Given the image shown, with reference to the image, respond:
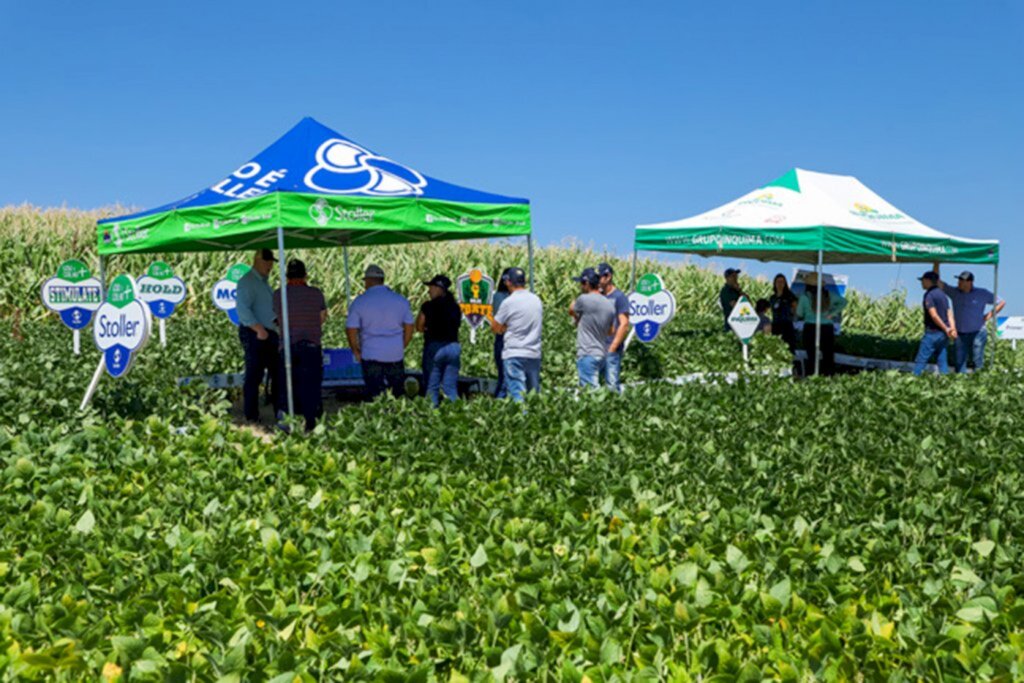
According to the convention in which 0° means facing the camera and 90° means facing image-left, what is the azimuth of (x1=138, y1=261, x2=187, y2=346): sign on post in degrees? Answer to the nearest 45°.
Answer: approximately 0°

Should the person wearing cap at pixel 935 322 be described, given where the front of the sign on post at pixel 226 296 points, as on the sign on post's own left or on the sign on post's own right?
on the sign on post's own left

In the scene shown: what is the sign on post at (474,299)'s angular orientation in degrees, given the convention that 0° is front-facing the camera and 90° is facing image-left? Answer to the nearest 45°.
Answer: approximately 0°

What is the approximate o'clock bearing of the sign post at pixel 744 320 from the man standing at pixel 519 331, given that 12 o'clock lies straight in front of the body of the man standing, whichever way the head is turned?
The sign post is roughly at 3 o'clock from the man standing.

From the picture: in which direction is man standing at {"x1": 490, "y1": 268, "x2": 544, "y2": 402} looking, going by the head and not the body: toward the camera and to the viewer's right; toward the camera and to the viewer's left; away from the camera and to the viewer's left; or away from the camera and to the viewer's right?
away from the camera and to the viewer's left

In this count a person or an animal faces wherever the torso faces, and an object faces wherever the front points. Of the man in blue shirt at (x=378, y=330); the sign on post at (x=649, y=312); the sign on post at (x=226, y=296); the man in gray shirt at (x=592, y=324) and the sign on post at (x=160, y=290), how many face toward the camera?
3

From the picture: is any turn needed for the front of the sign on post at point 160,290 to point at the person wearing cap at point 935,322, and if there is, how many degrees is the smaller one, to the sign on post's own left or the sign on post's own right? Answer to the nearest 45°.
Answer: approximately 45° to the sign on post's own left

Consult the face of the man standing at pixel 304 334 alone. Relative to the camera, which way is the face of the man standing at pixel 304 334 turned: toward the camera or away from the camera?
away from the camera

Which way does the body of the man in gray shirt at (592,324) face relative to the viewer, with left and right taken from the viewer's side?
facing away from the viewer and to the left of the viewer
